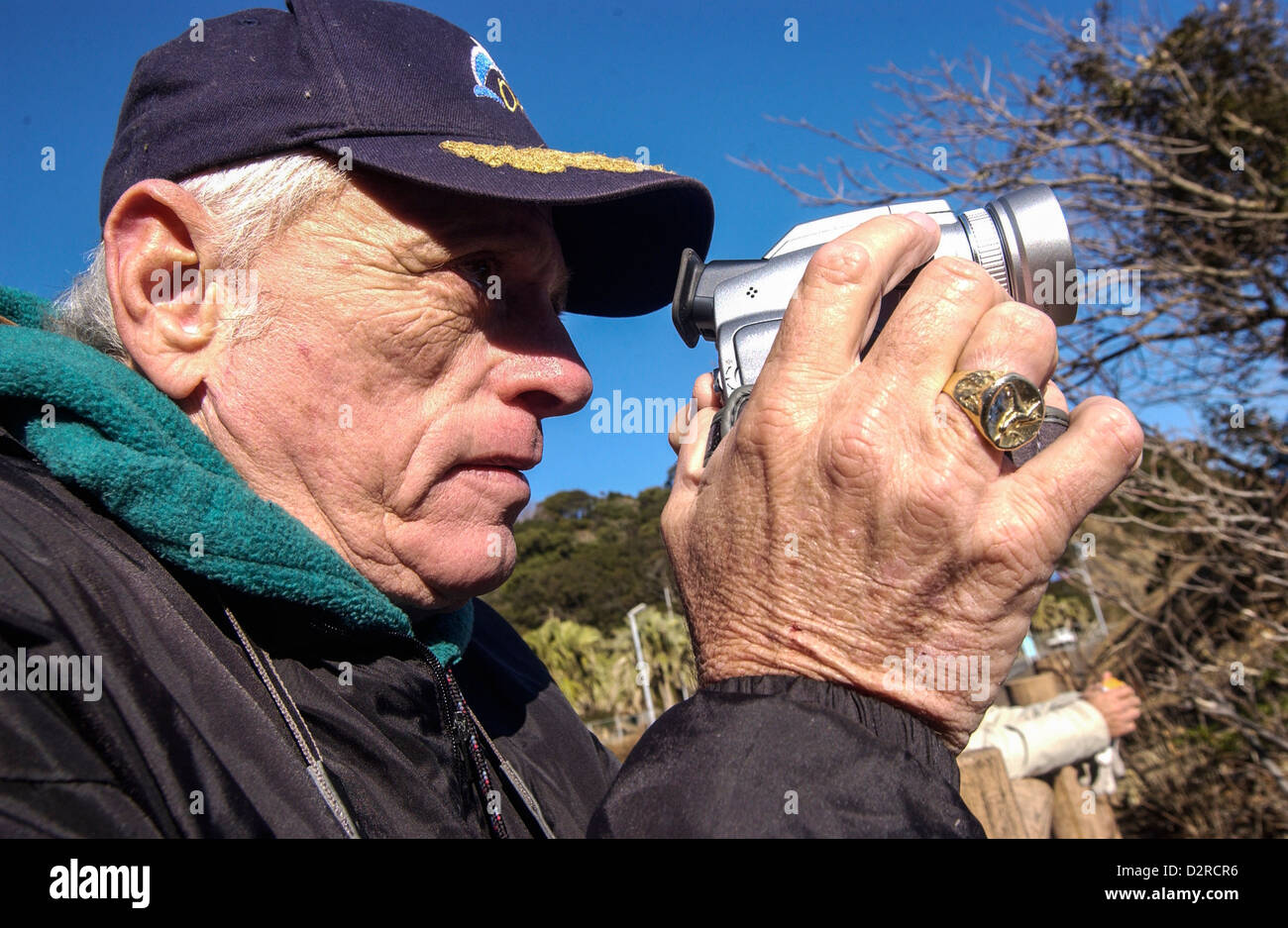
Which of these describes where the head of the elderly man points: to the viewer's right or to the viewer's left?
to the viewer's right

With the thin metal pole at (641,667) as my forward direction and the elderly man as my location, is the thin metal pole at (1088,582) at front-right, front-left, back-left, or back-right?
front-right

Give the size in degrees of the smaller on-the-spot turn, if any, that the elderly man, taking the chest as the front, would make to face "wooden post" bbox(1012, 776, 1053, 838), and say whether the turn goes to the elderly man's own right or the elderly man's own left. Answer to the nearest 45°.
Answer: approximately 45° to the elderly man's own left

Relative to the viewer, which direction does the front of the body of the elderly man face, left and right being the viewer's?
facing to the right of the viewer

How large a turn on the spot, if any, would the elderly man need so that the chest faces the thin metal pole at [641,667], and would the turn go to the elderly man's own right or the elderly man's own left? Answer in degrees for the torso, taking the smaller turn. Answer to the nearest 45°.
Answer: approximately 90° to the elderly man's own left

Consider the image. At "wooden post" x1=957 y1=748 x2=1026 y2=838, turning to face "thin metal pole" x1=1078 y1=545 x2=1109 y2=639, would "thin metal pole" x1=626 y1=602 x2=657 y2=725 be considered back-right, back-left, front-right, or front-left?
front-left

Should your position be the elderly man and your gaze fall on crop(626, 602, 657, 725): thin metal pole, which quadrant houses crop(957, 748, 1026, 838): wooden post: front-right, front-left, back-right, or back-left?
front-right
